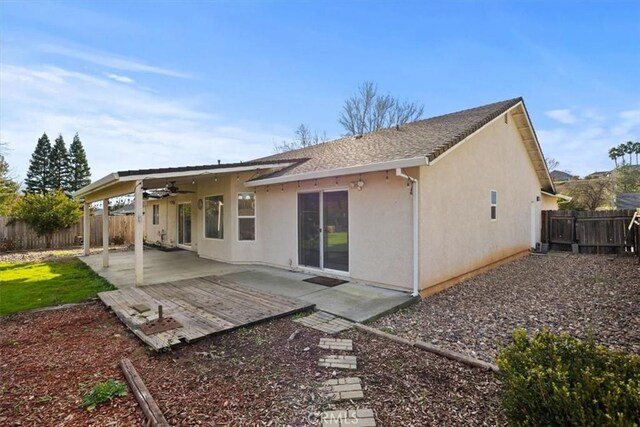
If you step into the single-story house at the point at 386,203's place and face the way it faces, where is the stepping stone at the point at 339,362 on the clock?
The stepping stone is roughly at 5 o'clock from the single-story house.

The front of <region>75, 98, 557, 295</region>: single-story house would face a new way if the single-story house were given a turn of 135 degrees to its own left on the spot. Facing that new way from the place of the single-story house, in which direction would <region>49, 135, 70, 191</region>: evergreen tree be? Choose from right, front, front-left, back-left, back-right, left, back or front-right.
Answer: front-right

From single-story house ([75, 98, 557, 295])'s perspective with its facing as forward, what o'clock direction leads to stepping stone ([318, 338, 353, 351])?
The stepping stone is roughly at 5 o'clock from the single-story house.

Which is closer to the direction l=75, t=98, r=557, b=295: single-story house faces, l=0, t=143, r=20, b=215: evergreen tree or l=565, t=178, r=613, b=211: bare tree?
the bare tree

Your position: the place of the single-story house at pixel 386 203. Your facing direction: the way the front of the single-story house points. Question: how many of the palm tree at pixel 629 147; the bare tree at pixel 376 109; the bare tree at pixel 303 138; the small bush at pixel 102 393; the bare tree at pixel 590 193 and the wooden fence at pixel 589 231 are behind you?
1

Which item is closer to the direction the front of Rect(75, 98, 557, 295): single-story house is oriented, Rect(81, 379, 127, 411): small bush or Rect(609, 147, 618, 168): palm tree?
the palm tree

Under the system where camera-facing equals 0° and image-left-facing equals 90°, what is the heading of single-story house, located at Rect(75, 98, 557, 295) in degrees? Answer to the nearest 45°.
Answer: approximately 225°

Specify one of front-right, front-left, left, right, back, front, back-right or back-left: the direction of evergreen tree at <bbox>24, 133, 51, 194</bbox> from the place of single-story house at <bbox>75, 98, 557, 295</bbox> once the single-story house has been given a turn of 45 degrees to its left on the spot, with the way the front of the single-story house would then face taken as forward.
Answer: front-left

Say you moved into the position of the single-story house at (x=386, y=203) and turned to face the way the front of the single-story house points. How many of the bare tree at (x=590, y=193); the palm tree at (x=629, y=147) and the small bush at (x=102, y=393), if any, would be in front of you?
2

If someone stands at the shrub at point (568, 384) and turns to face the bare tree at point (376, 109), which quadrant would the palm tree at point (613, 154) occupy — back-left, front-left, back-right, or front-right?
front-right

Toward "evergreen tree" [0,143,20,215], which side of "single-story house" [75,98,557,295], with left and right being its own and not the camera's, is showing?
left

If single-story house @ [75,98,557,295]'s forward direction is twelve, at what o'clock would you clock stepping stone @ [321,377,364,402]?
The stepping stone is roughly at 5 o'clock from the single-story house.

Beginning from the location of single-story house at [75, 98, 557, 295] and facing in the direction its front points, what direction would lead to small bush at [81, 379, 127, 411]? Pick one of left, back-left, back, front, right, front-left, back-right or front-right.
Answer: back

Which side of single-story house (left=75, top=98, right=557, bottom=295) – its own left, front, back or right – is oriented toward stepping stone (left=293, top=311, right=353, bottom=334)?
back

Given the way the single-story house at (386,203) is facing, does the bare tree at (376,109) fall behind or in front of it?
in front
